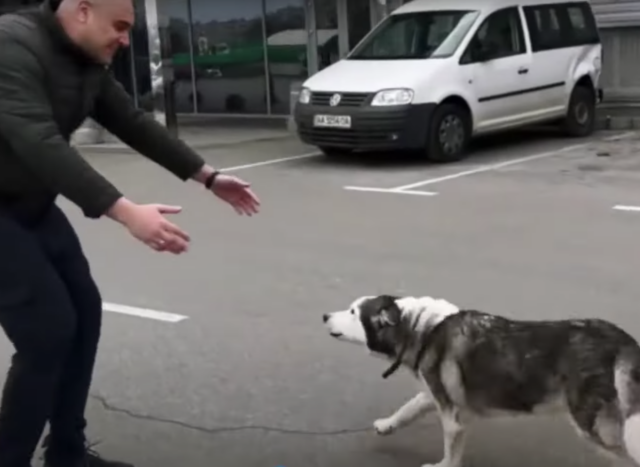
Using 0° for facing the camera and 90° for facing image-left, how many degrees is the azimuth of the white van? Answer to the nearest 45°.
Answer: approximately 45°

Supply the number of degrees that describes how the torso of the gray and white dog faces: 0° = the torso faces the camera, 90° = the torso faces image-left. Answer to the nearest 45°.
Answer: approximately 90°

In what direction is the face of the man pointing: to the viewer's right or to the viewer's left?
to the viewer's right

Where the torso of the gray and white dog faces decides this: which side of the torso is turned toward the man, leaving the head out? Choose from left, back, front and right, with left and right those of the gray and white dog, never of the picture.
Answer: front

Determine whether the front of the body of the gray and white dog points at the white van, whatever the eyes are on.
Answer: no

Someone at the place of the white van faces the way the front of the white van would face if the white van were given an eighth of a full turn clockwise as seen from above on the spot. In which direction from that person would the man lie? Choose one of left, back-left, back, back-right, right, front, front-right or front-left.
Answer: left

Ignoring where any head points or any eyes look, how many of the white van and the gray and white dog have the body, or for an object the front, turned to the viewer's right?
0

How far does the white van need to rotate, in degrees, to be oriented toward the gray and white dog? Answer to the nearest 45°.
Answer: approximately 45° to its left
